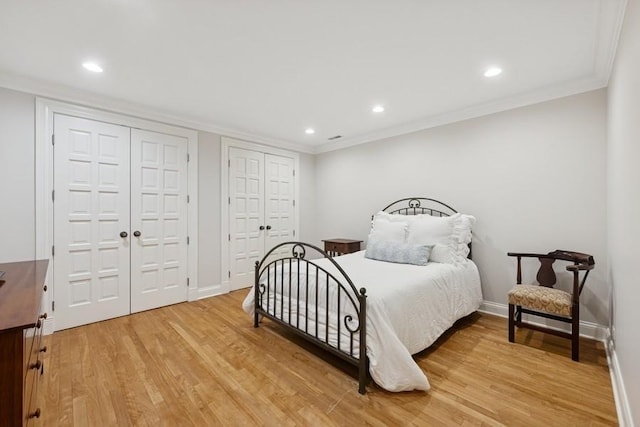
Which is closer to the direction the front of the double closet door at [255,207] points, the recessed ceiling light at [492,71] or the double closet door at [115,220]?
the recessed ceiling light

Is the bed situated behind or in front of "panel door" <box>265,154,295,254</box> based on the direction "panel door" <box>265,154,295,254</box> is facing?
in front

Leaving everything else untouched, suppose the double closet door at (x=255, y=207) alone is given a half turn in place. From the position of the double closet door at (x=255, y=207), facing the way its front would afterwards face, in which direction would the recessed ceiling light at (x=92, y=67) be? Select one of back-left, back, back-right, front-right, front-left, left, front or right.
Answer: left

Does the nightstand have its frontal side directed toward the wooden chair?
no

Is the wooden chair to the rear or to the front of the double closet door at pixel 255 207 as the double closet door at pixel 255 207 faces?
to the front

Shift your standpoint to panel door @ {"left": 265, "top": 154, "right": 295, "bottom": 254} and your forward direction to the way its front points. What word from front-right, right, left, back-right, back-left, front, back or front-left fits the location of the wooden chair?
front

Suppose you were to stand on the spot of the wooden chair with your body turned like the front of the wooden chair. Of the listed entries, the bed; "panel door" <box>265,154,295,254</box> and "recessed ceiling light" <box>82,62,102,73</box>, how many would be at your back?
0

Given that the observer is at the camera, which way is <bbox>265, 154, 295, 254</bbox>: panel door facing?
facing the viewer and to the right of the viewer

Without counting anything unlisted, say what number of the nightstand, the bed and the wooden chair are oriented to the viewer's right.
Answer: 0

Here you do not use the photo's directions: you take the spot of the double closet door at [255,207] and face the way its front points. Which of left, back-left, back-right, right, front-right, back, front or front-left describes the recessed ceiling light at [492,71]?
front

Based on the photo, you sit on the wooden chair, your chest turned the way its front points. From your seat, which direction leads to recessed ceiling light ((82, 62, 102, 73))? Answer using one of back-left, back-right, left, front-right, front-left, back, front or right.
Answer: front

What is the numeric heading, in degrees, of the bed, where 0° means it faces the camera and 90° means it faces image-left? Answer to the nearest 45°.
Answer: approximately 45°

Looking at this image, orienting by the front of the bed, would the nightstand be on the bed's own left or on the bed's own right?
on the bed's own right
